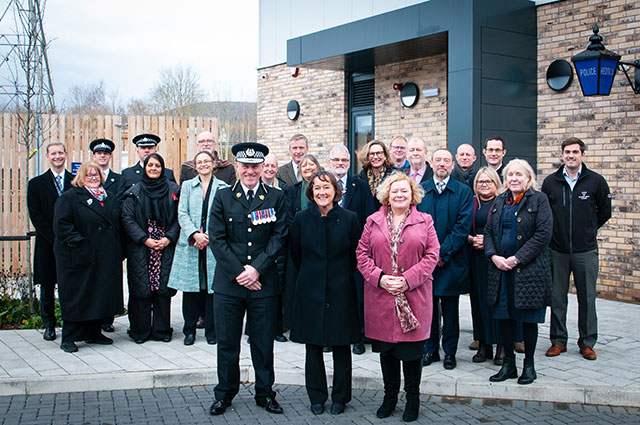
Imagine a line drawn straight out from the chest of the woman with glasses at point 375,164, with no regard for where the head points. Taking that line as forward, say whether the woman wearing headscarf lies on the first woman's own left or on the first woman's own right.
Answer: on the first woman's own right

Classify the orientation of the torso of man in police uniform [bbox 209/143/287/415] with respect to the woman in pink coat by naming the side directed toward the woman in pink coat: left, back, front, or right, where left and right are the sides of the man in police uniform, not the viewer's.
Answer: left

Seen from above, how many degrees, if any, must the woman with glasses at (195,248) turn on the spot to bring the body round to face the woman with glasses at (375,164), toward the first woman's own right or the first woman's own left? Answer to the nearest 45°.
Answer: approximately 90° to the first woman's own left
